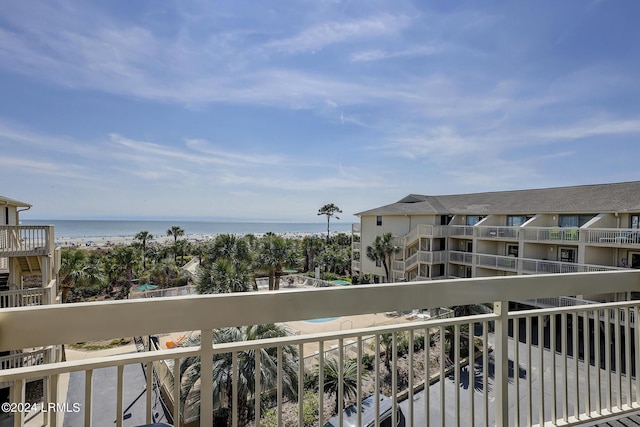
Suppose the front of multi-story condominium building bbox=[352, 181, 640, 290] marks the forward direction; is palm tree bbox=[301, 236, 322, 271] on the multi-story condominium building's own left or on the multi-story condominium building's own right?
on the multi-story condominium building's own right

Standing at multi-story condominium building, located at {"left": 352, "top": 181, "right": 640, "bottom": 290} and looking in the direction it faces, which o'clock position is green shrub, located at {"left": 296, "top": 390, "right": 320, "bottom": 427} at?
The green shrub is roughly at 11 o'clock from the multi-story condominium building.

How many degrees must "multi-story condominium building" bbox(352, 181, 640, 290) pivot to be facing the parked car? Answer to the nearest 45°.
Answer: approximately 45° to its left

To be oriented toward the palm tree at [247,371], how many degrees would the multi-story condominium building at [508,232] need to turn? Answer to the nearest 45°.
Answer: approximately 45° to its left

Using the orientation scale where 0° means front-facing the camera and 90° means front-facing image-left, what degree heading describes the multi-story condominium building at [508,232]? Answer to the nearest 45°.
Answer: approximately 45°
